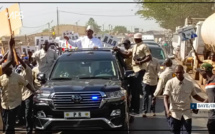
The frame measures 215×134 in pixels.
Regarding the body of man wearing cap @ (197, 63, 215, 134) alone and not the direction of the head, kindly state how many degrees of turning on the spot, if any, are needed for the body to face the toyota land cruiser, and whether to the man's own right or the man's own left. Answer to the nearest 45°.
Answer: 0° — they already face it

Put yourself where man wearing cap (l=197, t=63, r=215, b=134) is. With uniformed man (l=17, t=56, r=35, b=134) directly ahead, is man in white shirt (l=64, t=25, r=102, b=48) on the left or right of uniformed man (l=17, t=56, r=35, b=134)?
right

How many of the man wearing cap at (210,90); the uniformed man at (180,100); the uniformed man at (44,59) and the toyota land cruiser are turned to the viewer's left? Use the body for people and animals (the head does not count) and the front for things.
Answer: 1

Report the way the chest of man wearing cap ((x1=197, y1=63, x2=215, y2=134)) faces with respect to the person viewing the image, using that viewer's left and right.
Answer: facing to the left of the viewer

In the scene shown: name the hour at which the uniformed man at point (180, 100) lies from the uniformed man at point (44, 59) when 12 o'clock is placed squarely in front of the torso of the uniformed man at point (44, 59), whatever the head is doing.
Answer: the uniformed man at point (180, 100) is roughly at 11 o'clock from the uniformed man at point (44, 59).

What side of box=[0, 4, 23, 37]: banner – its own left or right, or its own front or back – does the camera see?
front

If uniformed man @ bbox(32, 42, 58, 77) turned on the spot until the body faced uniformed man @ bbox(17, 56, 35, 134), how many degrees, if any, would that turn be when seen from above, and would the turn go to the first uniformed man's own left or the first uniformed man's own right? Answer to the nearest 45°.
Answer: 0° — they already face them

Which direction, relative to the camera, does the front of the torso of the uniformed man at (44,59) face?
toward the camera
